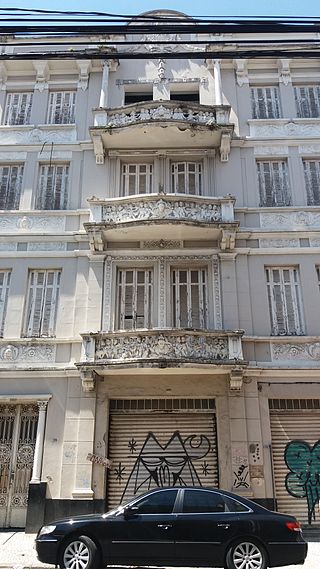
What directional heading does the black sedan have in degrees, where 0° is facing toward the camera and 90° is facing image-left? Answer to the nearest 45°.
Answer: approximately 90°

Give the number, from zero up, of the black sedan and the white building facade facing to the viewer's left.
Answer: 1

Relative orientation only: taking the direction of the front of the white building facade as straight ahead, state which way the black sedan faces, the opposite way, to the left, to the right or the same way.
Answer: to the right

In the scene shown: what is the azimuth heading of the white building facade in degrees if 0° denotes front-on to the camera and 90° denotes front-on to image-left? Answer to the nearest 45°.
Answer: approximately 0°
